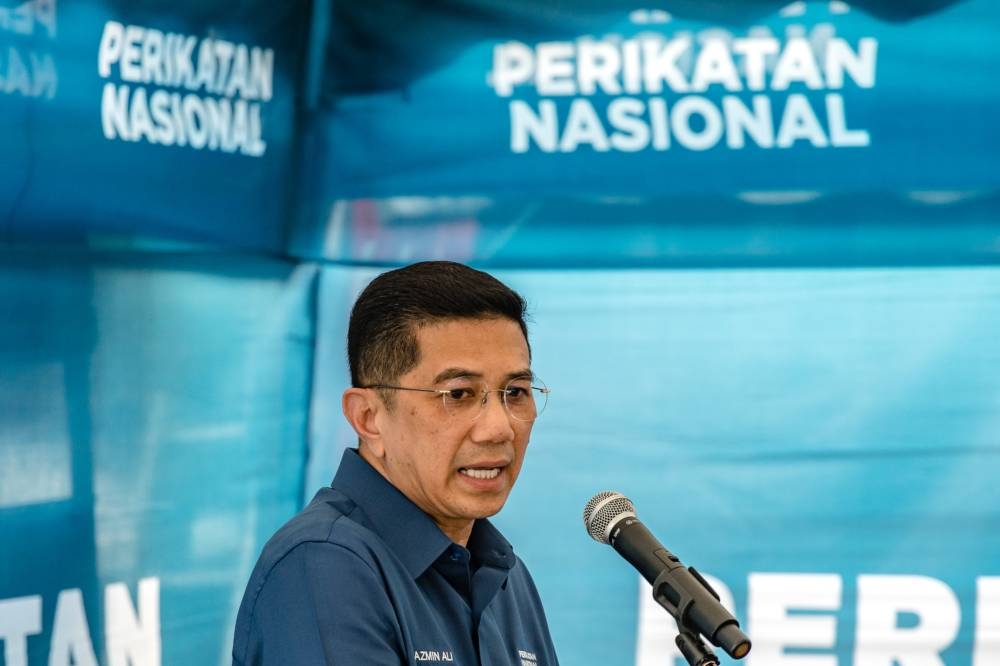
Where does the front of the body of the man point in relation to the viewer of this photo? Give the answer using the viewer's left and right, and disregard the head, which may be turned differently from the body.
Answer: facing the viewer and to the right of the viewer

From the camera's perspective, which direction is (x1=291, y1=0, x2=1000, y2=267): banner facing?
toward the camera

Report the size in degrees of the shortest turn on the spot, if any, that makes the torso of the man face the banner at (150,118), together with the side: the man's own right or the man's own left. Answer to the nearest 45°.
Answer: approximately 180°

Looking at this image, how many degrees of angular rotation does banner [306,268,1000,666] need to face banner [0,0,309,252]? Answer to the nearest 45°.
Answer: approximately 90° to its right

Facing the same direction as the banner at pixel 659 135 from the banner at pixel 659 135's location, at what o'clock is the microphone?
The microphone is roughly at 12 o'clock from the banner.

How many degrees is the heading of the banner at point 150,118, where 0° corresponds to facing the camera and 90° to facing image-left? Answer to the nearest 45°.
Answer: approximately 315°

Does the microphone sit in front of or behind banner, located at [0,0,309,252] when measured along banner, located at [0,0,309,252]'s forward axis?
in front

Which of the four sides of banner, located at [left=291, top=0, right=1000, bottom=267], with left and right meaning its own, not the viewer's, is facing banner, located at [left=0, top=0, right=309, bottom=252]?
right

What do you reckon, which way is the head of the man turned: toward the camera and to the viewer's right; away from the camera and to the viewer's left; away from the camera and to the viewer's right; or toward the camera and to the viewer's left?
toward the camera and to the viewer's right

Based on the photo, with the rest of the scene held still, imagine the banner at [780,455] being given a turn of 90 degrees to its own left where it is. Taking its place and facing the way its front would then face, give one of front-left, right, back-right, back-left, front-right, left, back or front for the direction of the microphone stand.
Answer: right

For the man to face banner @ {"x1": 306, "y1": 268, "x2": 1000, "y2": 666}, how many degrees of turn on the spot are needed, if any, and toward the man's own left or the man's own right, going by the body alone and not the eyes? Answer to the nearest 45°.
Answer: approximately 90° to the man's own left

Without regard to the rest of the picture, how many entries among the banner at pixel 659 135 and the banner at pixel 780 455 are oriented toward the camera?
2

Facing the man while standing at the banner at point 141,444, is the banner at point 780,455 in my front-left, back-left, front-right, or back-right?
front-left

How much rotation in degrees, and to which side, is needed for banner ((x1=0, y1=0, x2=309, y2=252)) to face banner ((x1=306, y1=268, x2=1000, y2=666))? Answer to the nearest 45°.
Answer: approximately 45° to its left

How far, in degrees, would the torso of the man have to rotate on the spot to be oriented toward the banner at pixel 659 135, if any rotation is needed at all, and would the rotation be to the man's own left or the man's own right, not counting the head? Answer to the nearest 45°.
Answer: approximately 135° to the man's own left
